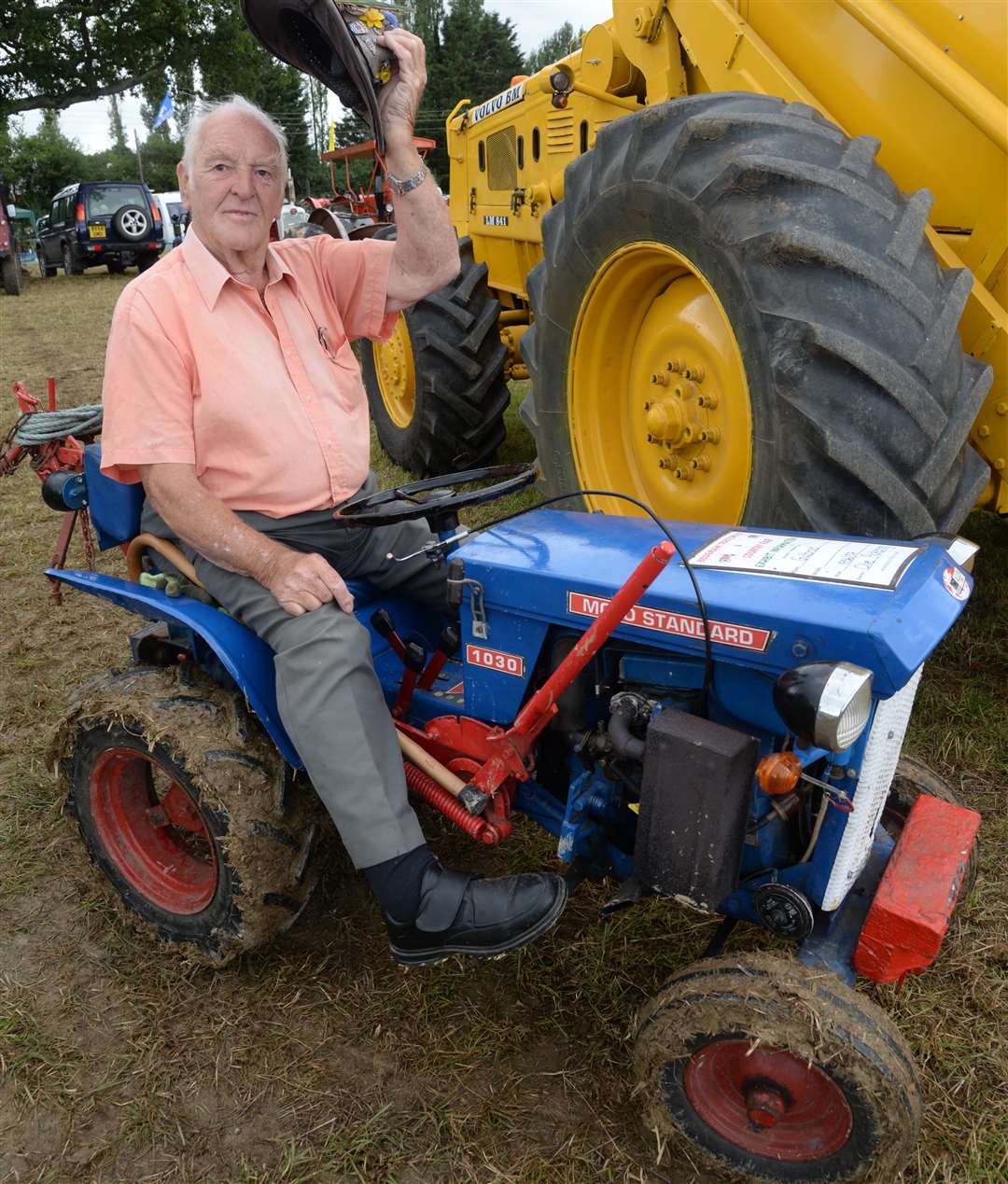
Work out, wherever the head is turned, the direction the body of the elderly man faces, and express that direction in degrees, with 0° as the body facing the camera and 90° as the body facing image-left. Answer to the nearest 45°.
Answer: approximately 315°

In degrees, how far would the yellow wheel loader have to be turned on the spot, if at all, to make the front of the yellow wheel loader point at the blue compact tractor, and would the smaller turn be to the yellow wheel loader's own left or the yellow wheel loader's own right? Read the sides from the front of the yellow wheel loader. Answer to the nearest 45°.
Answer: approximately 45° to the yellow wheel loader's own right

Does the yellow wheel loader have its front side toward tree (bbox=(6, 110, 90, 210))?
no

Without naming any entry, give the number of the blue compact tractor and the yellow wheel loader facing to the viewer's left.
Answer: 0

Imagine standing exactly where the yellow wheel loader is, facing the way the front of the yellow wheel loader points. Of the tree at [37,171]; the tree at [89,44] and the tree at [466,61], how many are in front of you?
0

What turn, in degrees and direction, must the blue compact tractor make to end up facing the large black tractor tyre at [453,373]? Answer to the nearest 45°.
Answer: approximately 135° to its left

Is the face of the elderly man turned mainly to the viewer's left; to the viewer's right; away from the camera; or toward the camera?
toward the camera

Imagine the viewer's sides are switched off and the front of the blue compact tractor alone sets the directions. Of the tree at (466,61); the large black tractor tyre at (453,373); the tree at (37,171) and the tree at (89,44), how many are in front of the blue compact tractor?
0

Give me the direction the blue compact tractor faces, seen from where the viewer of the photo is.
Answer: facing the viewer and to the right of the viewer

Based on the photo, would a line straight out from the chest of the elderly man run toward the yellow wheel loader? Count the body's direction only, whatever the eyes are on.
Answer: no

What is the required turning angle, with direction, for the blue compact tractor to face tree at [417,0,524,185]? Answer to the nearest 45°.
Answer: approximately 135° to its left

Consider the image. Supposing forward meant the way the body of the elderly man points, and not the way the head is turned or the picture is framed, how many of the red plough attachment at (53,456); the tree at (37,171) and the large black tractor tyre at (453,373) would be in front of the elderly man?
0

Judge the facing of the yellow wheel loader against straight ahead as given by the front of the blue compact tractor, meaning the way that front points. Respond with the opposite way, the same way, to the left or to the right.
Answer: the same way

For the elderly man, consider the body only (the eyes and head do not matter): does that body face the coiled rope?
no

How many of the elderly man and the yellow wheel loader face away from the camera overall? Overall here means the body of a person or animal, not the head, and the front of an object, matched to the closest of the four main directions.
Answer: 0

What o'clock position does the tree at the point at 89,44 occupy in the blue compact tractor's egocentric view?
The tree is roughly at 7 o'clock from the blue compact tractor.

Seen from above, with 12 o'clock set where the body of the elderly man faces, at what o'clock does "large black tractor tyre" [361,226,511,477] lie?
The large black tractor tyre is roughly at 8 o'clock from the elderly man.
